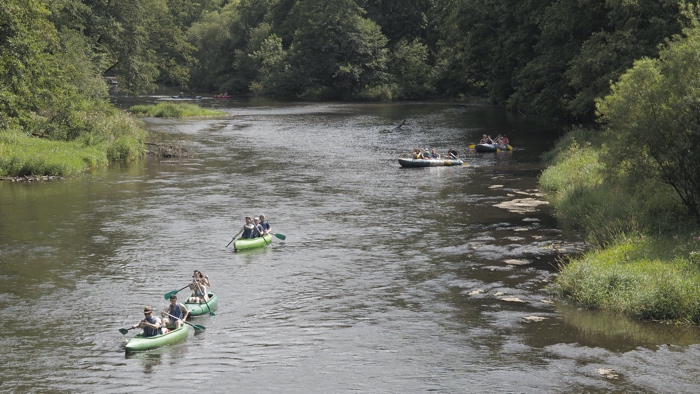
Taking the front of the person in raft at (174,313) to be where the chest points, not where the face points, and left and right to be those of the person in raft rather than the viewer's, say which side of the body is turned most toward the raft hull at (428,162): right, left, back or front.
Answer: back

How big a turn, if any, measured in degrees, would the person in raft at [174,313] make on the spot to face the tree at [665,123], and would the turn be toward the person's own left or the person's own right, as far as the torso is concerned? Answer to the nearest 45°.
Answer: approximately 135° to the person's own left

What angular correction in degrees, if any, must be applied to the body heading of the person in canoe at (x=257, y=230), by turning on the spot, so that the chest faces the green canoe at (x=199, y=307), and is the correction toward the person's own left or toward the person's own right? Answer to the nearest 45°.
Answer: approximately 45° to the person's own left

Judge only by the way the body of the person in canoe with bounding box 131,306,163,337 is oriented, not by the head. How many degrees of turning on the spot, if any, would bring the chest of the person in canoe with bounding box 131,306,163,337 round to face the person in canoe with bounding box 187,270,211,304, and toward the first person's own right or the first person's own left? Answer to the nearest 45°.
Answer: approximately 180°

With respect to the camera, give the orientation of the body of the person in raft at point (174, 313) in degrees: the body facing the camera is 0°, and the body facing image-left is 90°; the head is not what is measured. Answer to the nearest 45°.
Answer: approximately 45°

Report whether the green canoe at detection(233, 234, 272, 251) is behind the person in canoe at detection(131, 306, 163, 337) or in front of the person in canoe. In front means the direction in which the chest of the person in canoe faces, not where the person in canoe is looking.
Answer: behind

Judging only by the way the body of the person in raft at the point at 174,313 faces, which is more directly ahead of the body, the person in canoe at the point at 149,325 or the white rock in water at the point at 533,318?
the person in canoe

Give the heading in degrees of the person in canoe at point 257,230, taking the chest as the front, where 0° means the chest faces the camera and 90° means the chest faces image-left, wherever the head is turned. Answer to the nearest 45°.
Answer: approximately 45°

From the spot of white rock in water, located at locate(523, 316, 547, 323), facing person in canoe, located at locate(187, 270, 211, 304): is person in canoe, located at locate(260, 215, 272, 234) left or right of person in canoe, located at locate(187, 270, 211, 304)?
right

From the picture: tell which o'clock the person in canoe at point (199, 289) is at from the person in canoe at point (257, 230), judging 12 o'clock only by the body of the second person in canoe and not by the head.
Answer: The person in canoe at point (199, 289) is roughly at 11 o'clock from the person in canoe at point (257, 230).
